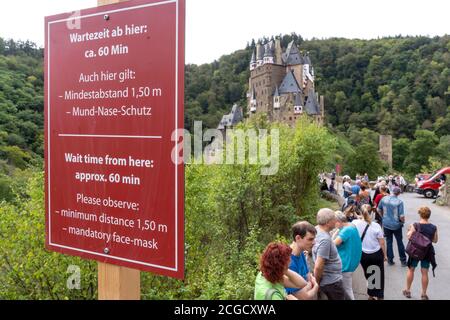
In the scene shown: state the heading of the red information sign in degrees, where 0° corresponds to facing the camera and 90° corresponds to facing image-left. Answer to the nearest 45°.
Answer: approximately 45°

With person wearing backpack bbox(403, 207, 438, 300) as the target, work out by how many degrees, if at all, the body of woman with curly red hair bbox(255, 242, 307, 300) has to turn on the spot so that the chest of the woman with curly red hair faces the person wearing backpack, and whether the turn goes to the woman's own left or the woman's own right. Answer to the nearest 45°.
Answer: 0° — they already face them

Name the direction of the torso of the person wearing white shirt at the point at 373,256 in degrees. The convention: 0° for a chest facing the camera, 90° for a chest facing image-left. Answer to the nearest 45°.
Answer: approximately 180°

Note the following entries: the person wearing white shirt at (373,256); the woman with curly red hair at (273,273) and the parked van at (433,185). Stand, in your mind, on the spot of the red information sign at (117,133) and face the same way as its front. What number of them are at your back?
3

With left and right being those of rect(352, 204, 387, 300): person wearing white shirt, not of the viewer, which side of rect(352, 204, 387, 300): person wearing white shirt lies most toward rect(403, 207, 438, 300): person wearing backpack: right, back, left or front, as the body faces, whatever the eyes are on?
right

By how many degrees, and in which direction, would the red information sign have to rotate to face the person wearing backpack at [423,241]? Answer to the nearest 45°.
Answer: approximately 180°

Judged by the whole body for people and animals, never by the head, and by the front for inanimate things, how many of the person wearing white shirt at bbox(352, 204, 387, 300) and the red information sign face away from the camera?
1

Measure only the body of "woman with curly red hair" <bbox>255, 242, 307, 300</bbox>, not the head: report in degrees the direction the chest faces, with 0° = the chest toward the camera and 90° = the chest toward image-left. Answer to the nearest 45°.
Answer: approximately 225°
